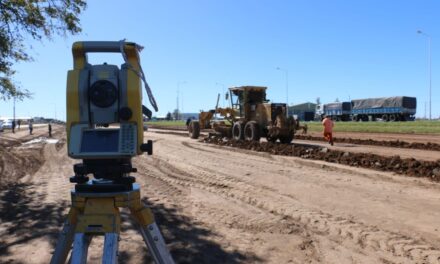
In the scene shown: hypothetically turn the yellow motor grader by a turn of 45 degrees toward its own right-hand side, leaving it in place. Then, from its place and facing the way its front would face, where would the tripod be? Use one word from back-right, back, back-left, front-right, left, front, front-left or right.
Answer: back

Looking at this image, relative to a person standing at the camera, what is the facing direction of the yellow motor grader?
facing away from the viewer and to the left of the viewer
